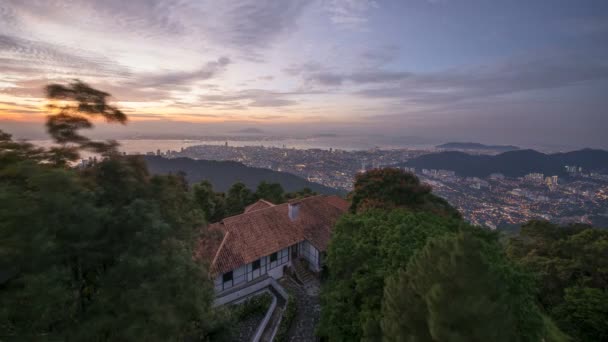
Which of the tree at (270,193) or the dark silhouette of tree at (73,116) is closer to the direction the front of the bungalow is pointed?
the dark silhouette of tree

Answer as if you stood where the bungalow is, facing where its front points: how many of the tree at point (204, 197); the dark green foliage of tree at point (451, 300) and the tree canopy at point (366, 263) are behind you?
1

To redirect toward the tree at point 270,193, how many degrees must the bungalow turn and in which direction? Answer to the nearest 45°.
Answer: approximately 135° to its left

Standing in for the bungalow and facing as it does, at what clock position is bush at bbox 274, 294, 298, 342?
The bush is roughly at 1 o'clock from the bungalow.
